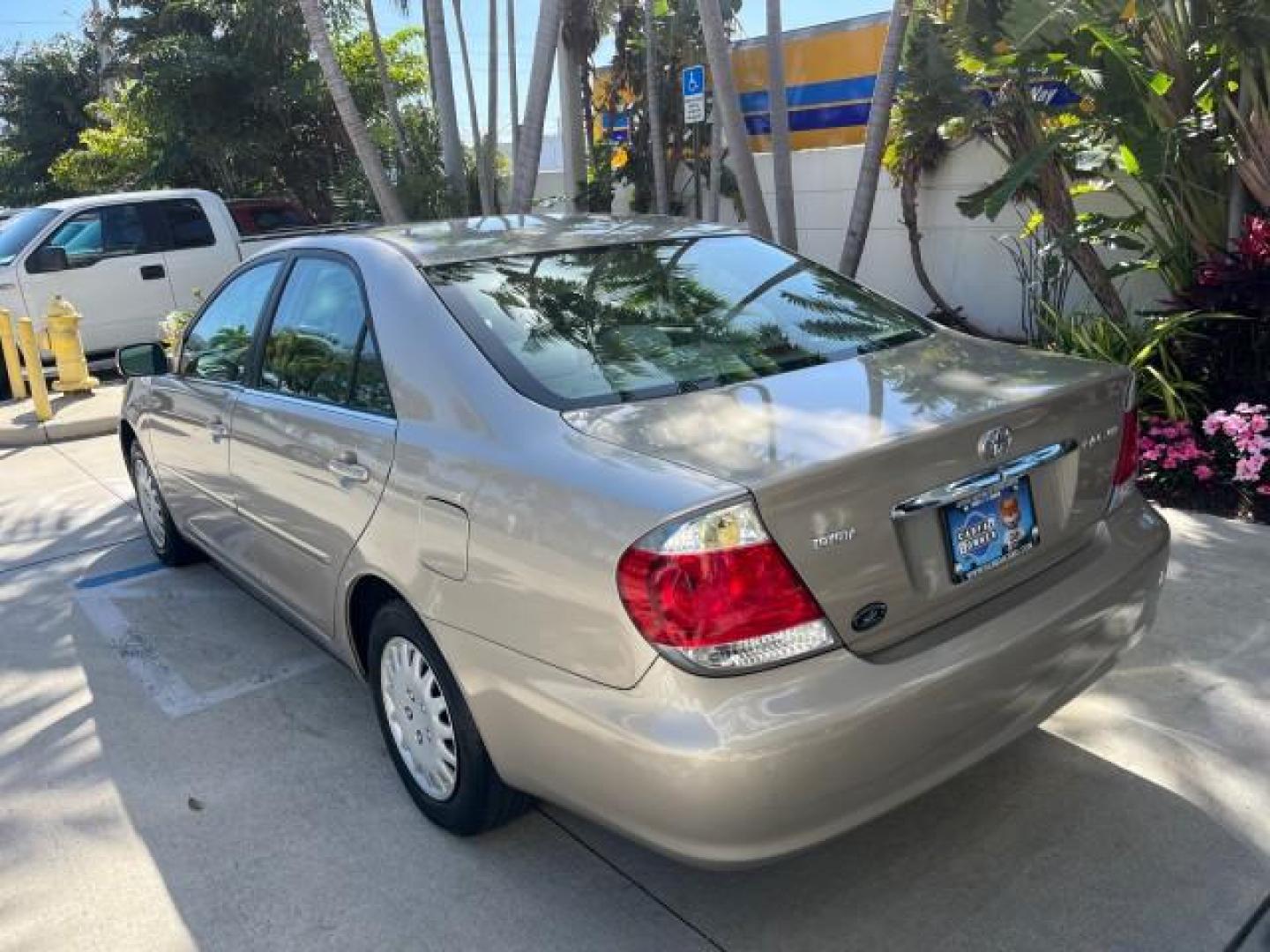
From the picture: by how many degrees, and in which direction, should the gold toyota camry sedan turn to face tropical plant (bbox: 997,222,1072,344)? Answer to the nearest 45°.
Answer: approximately 90° to its right

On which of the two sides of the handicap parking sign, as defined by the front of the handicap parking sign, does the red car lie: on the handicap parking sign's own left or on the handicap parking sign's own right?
on the handicap parking sign's own right

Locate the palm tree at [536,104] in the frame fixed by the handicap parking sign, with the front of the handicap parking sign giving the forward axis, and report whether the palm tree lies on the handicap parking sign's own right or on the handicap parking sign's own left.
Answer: on the handicap parking sign's own right

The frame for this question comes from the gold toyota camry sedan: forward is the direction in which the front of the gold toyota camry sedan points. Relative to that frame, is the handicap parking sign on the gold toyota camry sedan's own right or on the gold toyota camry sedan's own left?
on the gold toyota camry sedan's own right

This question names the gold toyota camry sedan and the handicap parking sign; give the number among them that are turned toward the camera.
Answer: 1

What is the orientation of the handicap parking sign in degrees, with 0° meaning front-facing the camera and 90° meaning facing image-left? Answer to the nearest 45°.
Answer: approximately 0°

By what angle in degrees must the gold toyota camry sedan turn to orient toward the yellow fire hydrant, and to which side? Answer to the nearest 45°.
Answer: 0° — it already faces it

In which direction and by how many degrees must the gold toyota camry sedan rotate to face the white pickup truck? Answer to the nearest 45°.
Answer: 0° — it already faces it

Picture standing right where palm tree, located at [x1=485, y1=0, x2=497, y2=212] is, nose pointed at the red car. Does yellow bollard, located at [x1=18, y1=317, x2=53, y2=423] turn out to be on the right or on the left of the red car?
left

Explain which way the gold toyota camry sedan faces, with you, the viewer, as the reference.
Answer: facing away from the viewer and to the left of the viewer
